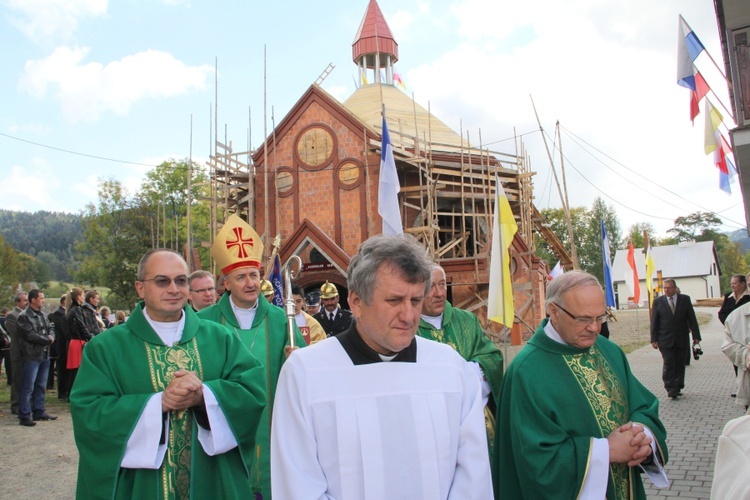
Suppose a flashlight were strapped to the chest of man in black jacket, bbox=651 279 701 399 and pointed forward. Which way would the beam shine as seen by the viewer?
toward the camera

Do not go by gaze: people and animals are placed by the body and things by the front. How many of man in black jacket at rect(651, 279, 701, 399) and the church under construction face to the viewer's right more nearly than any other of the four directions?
0

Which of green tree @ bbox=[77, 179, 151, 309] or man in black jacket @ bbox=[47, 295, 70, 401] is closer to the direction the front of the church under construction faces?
the man in black jacket

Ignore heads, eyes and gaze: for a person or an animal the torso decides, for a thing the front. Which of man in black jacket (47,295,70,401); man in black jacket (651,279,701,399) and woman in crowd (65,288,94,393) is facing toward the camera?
man in black jacket (651,279,701,399)

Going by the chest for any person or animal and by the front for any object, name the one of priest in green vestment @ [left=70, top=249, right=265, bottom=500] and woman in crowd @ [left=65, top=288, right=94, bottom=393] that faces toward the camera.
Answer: the priest in green vestment

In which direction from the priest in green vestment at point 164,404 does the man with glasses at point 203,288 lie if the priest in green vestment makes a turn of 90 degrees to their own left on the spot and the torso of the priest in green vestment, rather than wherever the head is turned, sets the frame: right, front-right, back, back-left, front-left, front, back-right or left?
left

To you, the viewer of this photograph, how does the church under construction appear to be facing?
facing the viewer and to the left of the viewer

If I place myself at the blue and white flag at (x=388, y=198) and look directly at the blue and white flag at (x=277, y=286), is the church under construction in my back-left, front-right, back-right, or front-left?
back-right

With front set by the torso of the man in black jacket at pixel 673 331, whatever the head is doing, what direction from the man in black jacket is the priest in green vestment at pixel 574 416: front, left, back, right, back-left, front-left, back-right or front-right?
front

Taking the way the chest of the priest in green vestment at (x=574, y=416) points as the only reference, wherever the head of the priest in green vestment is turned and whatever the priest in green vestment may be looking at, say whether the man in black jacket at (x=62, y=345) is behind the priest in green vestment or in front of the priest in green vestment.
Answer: behind

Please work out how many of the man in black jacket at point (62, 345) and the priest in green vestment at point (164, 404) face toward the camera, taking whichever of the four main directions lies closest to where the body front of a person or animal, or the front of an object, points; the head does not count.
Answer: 1

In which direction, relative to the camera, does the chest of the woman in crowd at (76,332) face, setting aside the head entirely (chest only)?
to the viewer's right

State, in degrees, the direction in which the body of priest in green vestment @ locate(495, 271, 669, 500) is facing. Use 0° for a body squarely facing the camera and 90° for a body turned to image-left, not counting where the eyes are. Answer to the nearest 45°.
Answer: approximately 315°

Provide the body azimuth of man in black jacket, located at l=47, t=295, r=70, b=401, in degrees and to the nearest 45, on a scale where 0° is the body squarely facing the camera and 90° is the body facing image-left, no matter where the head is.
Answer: approximately 270°
